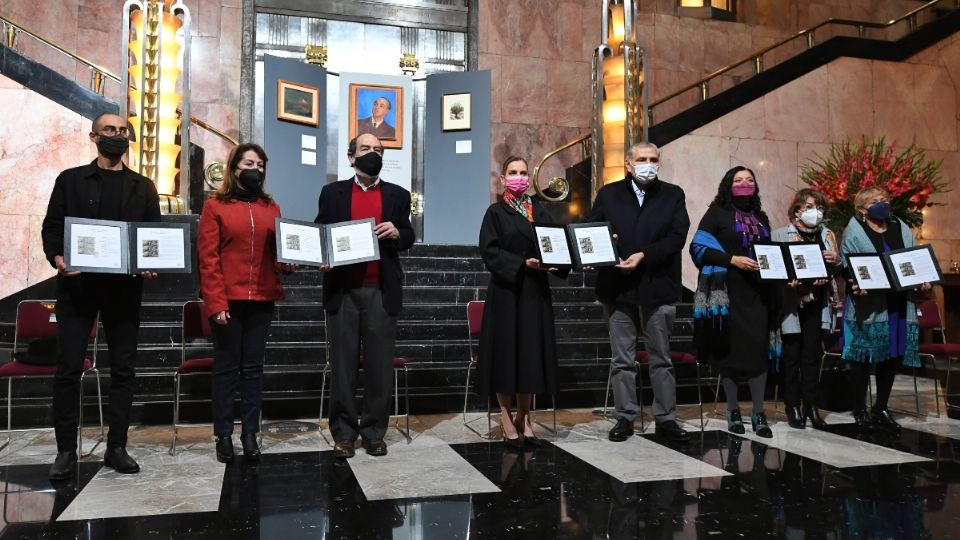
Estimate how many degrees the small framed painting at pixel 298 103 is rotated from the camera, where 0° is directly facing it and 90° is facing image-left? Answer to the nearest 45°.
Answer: approximately 315°

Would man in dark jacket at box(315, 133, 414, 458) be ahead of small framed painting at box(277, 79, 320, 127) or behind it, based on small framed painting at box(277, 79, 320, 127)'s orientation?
ahead

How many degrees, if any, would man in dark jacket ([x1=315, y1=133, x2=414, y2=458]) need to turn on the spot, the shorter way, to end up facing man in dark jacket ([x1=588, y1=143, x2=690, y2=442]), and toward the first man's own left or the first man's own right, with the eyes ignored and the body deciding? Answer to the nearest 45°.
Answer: approximately 90° to the first man's own left

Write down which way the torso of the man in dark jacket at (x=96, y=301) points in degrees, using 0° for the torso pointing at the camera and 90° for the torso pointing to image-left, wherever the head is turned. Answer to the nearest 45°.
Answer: approximately 0°

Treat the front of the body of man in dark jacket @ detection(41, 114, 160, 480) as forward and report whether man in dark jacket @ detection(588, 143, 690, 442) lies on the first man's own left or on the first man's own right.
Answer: on the first man's own left

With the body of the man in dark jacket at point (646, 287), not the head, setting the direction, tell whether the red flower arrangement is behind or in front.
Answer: behind

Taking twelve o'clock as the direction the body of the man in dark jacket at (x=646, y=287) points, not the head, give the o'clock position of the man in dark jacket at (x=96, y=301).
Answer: the man in dark jacket at (x=96, y=301) is roughly at 2 o'clock from the man in dark jacket at (x=646, y=287).

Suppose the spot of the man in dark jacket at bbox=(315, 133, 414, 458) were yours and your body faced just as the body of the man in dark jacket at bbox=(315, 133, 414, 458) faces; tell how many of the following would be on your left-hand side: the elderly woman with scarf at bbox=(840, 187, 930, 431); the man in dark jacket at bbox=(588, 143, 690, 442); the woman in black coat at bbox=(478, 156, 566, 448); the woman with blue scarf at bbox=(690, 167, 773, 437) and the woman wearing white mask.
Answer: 5

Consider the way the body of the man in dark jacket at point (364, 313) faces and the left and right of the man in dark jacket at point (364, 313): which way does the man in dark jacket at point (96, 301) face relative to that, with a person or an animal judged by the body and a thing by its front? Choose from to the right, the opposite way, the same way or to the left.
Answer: the same way

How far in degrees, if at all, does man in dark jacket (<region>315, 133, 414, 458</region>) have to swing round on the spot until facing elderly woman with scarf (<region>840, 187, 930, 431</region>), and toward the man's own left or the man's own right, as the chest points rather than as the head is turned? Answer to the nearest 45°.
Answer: approximately 90° to the man's own left

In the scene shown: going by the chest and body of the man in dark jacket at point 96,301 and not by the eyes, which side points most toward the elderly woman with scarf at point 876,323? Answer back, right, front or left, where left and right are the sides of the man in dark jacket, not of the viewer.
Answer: left

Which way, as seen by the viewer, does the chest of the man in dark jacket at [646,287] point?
toward the camera

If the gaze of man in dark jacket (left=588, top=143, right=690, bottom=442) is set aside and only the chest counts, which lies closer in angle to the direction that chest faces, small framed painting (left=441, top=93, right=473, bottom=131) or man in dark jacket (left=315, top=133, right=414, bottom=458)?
the man in dark jacket

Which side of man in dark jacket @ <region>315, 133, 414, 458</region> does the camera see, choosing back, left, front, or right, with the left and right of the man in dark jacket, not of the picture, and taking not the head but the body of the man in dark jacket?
front

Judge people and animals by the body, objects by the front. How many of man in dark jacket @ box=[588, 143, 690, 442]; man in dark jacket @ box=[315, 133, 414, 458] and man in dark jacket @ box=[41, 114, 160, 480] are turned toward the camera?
3

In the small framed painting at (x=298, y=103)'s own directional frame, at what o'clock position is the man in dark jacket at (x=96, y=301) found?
The man in dark jacket is roughly at 2 o'clock from the small framed painting.

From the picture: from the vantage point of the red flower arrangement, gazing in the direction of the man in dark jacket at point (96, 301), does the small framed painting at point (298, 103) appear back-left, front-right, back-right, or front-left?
front-right

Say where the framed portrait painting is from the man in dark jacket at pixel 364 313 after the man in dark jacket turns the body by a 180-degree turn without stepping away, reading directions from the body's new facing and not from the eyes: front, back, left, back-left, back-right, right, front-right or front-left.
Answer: front
